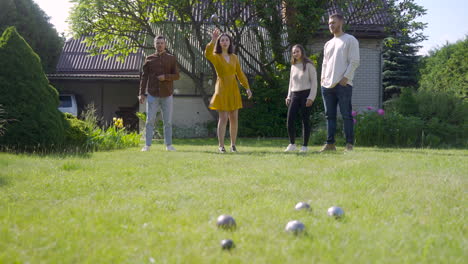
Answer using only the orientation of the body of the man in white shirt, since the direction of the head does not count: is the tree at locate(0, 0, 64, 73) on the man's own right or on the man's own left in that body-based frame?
on the man's own right

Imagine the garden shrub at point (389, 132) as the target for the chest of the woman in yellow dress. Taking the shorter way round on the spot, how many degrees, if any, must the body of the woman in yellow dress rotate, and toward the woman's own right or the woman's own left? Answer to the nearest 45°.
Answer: approximately 135° to the woman's own left

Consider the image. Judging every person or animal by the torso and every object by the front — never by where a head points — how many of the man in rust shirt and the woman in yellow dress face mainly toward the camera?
2

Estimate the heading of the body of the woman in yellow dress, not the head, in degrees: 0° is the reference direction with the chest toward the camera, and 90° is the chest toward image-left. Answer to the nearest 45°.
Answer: approximately 0°

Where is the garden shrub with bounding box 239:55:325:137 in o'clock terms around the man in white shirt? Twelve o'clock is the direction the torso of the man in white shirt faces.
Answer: The garden shrub is roughly at 4 o'clock from the man in white shirt.

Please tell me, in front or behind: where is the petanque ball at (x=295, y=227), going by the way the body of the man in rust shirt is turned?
in front

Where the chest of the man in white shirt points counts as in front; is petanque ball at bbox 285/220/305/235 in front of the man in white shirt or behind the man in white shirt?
in front

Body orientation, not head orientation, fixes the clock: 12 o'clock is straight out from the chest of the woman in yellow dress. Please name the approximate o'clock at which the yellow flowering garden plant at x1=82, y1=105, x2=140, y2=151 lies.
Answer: The yellow flowering garden plant is roughly at 4 o'clock from the woman in yellow dress.

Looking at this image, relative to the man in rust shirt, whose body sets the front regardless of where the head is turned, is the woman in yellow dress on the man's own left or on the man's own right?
on the man's own left

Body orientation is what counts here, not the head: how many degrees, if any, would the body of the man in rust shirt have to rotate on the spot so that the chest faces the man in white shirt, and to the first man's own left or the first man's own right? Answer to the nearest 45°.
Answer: approximately 90° to the first man's own left

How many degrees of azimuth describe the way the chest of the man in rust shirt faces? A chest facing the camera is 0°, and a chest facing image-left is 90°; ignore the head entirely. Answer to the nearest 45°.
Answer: approximately 0°

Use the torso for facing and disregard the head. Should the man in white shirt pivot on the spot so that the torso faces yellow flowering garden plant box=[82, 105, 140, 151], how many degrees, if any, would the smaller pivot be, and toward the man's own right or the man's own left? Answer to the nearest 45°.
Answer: approximately 45° to the man's own right

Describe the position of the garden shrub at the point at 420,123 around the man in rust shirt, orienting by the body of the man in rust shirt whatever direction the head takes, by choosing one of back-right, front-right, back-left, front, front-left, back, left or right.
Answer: left

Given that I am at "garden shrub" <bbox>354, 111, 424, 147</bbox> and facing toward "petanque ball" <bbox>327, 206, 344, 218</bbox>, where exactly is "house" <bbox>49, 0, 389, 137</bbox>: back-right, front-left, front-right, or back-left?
back-right
